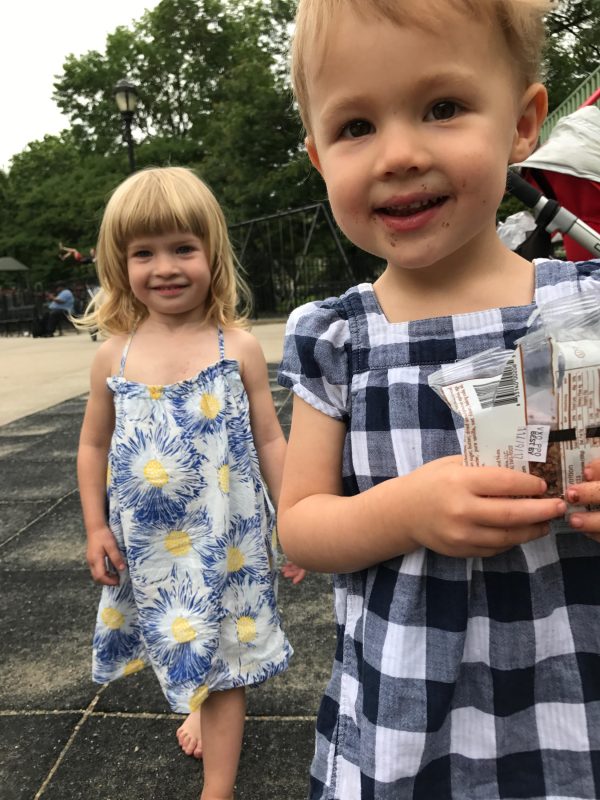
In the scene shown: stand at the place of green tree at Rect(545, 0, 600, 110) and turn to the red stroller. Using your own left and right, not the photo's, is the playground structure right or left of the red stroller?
right

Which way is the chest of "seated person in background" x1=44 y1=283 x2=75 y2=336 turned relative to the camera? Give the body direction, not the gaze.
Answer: to the viewer's left

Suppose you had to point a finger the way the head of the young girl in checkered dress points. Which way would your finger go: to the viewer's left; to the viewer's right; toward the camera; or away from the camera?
toward the camera

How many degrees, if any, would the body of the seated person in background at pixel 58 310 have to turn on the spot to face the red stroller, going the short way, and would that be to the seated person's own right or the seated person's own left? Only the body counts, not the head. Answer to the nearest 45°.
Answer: approximately 90° to the seated person's own left
